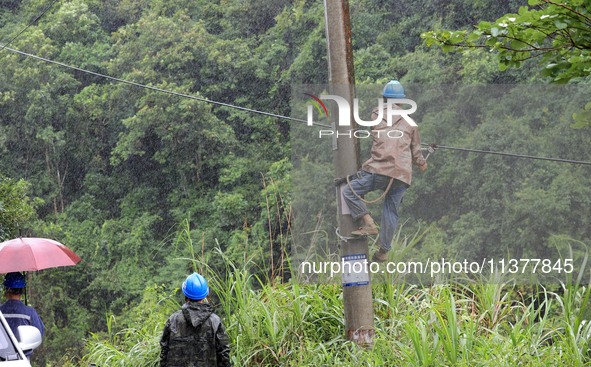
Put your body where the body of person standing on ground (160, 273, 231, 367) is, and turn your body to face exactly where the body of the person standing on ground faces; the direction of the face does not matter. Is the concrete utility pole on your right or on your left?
on your right

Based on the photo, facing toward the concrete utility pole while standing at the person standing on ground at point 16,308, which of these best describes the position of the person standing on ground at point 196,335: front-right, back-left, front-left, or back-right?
front-right

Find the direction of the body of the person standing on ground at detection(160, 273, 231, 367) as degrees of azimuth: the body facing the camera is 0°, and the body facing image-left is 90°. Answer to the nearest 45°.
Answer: approximately 180°

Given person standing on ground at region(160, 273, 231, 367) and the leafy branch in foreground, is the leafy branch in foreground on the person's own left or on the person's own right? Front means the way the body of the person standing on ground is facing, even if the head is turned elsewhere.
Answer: on the person's own right

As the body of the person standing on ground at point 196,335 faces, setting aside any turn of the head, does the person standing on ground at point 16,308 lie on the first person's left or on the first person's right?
on the first person's left

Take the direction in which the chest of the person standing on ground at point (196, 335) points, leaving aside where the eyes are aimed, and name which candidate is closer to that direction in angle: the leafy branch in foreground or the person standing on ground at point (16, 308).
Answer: the person standing on ground

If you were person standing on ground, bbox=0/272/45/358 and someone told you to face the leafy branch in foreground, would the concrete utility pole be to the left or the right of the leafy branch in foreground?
left

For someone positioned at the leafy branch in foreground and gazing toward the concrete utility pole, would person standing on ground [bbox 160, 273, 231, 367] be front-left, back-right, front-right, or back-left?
front-left

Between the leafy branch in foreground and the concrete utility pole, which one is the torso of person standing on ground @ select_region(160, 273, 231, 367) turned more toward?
the concrete utility pole

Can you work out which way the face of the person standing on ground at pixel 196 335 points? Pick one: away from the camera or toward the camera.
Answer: away from the camera
